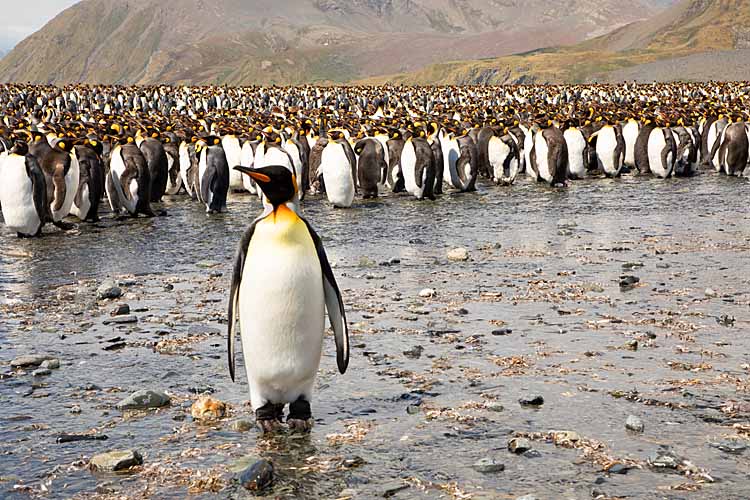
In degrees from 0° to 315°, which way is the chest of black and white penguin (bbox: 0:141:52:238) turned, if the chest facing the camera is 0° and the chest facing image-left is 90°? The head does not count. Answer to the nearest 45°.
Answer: approximately 45°

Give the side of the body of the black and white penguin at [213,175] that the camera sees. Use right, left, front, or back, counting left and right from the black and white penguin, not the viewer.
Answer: left

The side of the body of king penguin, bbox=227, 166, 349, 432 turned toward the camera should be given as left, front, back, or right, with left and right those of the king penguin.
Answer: front

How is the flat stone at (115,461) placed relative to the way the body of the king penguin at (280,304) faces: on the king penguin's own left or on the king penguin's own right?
on the king penguin's own right

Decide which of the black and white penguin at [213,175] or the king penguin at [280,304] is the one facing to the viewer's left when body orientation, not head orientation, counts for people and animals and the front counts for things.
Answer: the black and white penguin

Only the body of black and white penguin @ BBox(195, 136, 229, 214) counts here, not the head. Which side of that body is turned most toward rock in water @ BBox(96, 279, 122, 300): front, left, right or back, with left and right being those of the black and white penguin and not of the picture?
left

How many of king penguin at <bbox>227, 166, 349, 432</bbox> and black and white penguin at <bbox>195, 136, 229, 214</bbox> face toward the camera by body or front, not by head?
1

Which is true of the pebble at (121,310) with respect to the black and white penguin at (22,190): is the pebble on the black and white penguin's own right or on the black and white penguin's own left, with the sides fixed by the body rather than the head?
on the black and white penguin's own left

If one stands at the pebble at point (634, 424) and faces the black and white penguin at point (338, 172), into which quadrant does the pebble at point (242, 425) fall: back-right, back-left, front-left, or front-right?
front-left

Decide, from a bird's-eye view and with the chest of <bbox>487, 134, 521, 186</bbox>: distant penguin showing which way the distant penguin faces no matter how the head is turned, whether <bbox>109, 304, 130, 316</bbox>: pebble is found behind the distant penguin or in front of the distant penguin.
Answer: in front

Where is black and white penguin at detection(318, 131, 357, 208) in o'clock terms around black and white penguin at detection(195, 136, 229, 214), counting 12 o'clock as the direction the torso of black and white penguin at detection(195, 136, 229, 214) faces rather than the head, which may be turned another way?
black and white penguin at detection(318, 131, 357, 208) is roughly at 6 o'clock from black and white penguin at detection(195, 136, 229, 214).

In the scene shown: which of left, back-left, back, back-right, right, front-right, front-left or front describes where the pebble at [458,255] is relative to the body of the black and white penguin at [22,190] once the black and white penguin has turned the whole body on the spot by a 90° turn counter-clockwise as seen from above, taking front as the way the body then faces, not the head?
front
